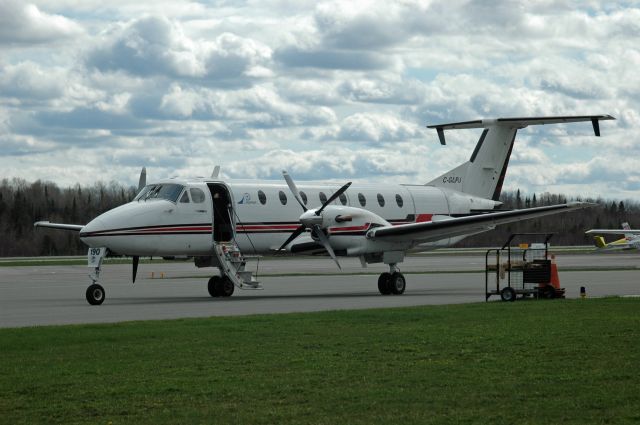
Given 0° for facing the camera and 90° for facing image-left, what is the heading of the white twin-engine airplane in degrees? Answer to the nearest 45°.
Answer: approximately 45°
